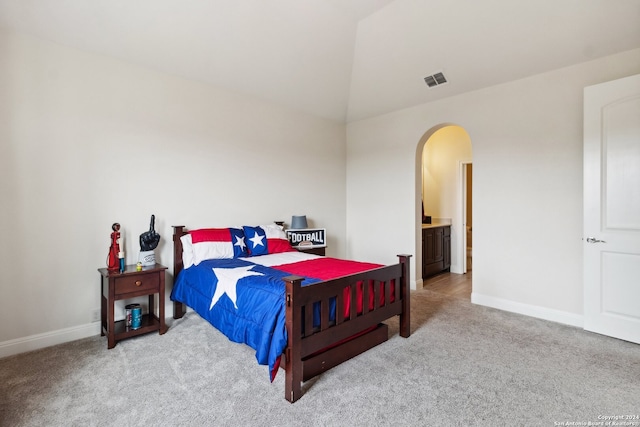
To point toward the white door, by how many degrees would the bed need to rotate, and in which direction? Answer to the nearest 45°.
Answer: approximately 45° to its left

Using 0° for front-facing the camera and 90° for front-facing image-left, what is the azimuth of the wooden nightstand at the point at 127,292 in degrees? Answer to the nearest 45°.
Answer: approximately 315°

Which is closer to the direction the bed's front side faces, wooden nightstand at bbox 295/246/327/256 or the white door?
the white door

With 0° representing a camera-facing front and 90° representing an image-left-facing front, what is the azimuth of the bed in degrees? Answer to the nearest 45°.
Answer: approximately 315°

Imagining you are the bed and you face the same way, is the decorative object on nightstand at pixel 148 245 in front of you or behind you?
behind
